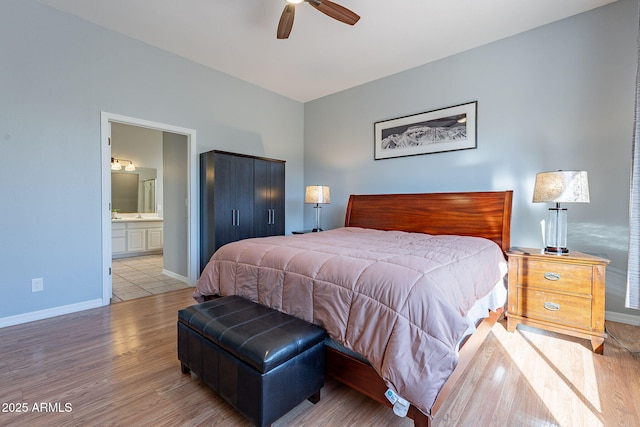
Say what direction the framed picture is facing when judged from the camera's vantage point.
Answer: facing the viewer and to the left of the viewer

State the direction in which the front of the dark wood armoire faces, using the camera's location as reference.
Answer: facing the viewer and to the right of the viewer

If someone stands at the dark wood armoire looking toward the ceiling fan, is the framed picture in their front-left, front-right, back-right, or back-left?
front-left

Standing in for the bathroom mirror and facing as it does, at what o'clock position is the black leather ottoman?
The black leather ottoman is roughly at 12 o'clock from the bathroom mirror.

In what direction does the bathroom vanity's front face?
toward the camera

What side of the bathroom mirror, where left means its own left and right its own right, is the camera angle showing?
front

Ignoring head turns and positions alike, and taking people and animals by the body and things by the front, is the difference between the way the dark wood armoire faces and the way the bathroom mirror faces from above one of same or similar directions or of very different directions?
same or similar directions

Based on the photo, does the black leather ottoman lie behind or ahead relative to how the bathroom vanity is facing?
ahead

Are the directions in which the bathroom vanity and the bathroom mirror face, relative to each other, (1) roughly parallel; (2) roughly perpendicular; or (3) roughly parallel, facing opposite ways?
roughly parallel

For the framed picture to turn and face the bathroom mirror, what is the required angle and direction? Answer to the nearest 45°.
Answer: approximately 45° to its right

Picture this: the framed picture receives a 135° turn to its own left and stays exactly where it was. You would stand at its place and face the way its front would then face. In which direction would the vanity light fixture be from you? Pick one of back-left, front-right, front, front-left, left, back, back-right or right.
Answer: back

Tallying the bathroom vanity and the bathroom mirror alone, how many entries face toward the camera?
2
